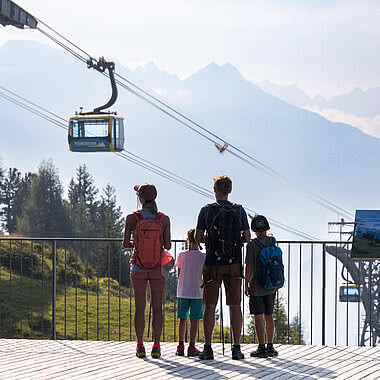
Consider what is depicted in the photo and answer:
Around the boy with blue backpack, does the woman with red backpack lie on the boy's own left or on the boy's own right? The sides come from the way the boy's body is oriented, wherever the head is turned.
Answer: on the boy's own left

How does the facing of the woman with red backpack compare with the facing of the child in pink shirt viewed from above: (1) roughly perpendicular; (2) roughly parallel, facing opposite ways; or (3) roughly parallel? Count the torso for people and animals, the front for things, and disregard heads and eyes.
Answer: roughly parallel

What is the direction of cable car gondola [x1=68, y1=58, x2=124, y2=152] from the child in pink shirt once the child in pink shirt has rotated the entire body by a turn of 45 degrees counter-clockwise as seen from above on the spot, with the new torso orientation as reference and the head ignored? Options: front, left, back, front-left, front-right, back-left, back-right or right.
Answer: front-right

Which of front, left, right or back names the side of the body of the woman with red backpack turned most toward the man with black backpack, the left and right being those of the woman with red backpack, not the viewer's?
right

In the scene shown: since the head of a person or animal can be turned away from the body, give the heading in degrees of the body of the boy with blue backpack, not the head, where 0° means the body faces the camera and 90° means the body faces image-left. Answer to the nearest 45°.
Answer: approximately 135°

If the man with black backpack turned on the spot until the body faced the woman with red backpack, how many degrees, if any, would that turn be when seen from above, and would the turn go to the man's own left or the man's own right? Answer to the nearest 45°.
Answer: approximately 90° to the man's own left

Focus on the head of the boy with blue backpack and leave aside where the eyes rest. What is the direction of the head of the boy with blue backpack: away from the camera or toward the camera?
away from the camera

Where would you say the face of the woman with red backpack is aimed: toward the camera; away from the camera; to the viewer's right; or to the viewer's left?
away from the camera

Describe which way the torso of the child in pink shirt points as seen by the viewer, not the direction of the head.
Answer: away from the camera

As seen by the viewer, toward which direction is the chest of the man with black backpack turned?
away from the camera

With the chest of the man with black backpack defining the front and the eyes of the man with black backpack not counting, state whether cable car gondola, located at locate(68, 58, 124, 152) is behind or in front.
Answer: in front

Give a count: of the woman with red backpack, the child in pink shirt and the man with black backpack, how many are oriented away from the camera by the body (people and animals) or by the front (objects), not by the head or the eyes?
3

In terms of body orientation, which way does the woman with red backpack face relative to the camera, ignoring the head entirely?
away from the camera
